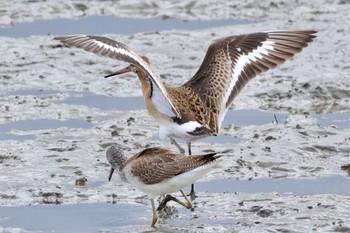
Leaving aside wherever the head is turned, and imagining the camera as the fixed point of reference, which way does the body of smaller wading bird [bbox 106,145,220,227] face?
to the viewer's left

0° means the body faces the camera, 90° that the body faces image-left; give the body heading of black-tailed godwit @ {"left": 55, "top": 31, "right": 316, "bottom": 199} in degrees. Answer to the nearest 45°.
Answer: approximately 135°
